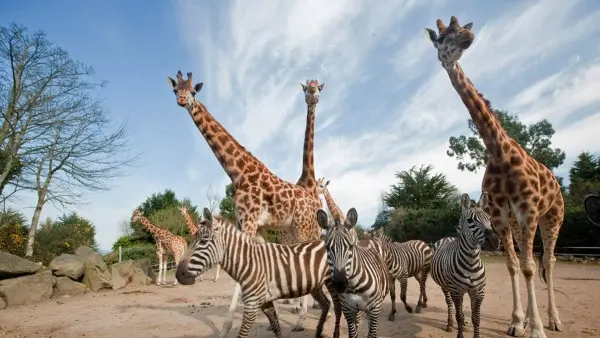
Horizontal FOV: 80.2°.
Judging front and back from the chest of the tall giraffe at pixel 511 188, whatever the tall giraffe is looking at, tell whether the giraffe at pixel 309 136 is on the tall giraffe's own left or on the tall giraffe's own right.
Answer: on the tall giraffe's own right

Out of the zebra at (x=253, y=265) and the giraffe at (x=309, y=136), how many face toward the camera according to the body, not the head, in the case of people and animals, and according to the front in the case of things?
1

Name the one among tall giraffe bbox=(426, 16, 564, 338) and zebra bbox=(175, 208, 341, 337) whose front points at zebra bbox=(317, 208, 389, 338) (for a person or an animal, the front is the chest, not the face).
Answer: the tall giraffe

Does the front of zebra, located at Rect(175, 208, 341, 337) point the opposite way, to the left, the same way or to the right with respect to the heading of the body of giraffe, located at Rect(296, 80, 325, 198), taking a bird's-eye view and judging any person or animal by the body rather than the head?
to the right

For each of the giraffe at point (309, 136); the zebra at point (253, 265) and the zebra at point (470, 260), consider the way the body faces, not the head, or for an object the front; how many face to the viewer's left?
1

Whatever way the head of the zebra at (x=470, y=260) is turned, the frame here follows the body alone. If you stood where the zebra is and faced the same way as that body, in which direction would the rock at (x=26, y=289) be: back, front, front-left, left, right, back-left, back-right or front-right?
back-right

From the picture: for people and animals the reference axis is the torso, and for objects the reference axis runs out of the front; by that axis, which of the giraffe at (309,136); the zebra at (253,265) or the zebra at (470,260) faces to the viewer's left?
the zebra at (253,265)

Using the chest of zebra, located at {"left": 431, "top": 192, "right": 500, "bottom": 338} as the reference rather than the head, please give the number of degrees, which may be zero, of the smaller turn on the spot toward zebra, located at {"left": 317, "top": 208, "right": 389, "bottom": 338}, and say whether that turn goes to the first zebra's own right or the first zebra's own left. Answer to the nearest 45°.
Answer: approximately 90° to the first zebra's own right

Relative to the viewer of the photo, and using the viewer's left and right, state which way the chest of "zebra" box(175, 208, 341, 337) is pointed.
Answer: facing to the left of the viewer

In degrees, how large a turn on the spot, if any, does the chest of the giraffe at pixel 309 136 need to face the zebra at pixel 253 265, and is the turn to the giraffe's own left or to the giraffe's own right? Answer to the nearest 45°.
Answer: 0° — it already faces it

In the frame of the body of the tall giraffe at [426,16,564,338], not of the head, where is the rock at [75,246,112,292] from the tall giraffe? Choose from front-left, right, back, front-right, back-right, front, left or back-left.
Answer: front-right

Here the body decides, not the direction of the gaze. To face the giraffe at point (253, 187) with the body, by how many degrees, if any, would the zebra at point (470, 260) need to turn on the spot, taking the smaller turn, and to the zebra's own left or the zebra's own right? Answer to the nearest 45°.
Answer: approximately 135° to the zebra's own right

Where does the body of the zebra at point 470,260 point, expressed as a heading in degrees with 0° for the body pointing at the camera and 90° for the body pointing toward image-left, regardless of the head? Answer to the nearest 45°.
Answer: approximately 315°

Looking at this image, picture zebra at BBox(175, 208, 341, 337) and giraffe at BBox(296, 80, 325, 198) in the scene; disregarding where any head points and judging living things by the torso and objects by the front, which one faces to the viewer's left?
the zebra
